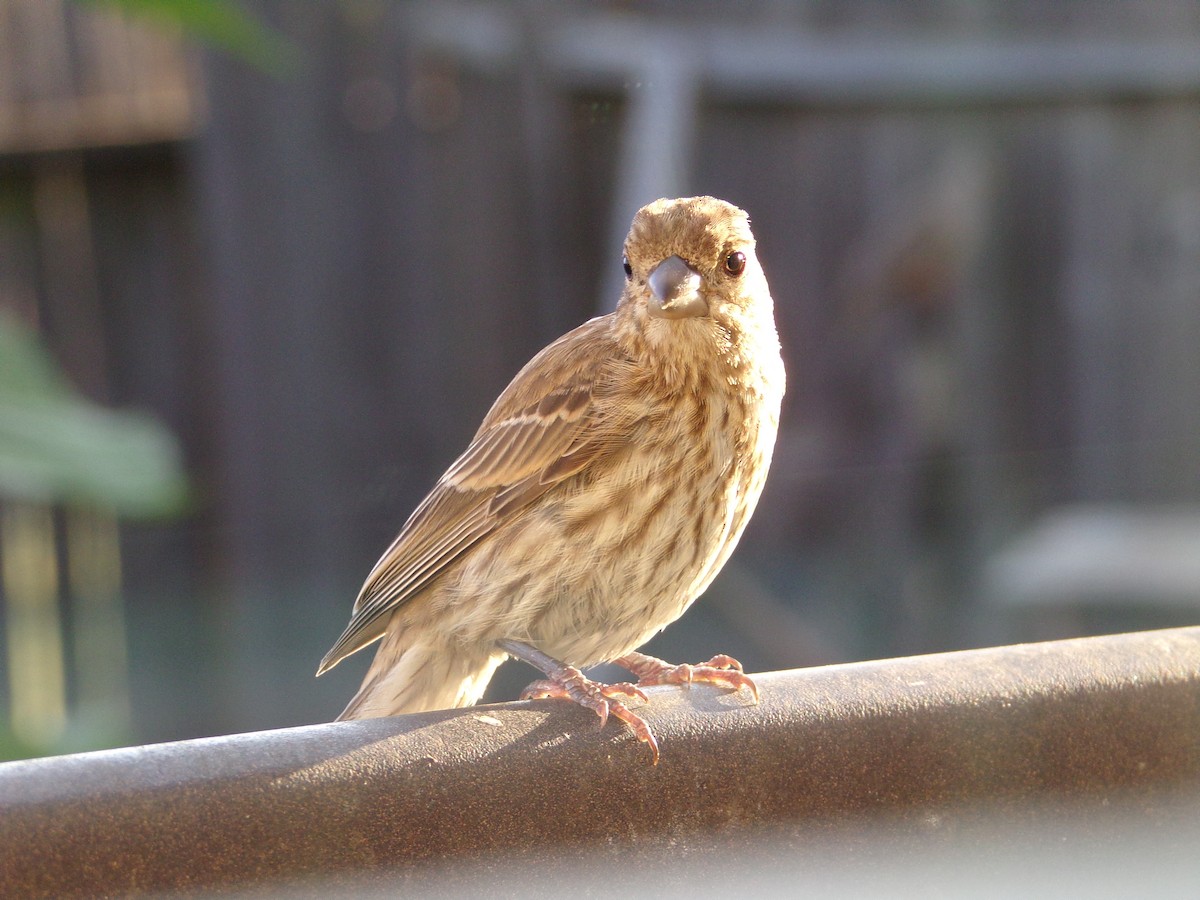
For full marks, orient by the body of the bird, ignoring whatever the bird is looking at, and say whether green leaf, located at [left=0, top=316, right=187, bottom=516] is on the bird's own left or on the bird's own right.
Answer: on the bird's own right

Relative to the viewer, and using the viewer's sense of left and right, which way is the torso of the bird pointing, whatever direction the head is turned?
facing the viewer and to the right of the viewer
